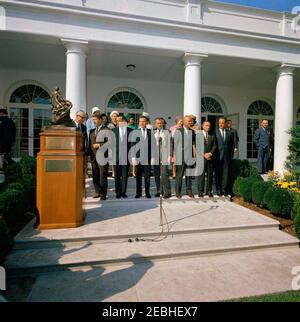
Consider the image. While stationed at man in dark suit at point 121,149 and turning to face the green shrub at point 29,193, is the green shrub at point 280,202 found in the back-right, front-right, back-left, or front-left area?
back-left

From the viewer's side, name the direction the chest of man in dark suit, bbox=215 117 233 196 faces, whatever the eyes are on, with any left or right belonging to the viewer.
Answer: facing the viewer

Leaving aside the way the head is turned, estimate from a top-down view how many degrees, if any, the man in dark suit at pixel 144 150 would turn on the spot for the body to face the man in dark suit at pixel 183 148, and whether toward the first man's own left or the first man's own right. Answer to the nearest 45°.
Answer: approximately 90° to the first man's own left

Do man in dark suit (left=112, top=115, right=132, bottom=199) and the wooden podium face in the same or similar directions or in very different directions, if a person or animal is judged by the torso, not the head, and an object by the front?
same or similar directions

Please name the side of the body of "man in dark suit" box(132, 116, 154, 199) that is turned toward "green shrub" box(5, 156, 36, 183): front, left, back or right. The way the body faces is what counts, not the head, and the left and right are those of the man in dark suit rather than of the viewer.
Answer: right

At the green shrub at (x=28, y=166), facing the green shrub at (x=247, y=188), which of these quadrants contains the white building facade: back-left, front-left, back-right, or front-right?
front-left

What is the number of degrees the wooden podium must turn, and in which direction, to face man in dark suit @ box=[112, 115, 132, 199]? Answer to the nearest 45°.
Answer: approximately 135° to its left

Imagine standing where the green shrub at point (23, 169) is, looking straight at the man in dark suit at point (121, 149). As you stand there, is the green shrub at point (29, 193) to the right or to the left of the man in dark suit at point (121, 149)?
right

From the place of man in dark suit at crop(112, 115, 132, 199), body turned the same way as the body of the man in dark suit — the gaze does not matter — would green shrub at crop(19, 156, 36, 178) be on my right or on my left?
on my right

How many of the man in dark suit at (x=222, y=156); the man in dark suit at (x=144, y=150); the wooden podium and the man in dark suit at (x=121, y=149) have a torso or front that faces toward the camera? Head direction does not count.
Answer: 4

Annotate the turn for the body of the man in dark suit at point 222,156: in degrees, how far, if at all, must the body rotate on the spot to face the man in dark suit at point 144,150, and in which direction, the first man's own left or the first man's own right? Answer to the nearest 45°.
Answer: approximately 45° to the first man's own right

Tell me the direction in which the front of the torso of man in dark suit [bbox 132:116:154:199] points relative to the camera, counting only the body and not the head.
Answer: toward the camera
